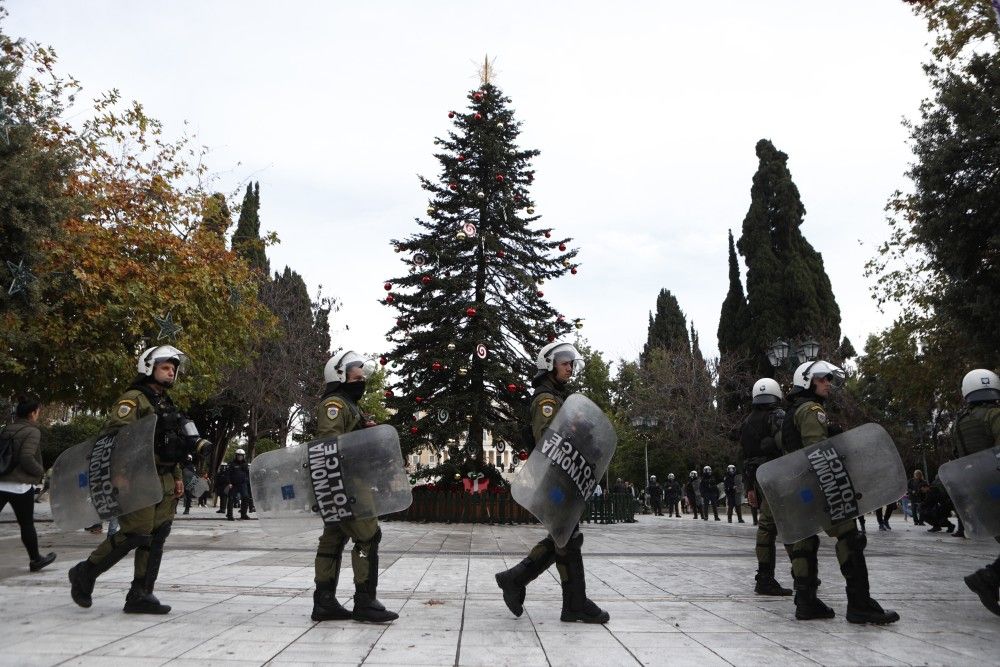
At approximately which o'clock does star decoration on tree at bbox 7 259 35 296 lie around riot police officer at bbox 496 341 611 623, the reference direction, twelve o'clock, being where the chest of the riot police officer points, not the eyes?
The star decoration on tree is roughly at 7 o'clock from the riot police officer.

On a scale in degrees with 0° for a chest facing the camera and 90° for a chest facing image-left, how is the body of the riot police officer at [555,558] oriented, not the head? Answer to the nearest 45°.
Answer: approximately 270°

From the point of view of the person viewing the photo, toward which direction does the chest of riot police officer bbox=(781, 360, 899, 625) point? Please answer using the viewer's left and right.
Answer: facing to the right of the viewer

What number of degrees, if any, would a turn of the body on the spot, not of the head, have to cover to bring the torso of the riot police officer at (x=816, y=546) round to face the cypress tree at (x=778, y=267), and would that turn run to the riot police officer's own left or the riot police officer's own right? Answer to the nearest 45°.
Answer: approximately 90° to the riot police officer's own left

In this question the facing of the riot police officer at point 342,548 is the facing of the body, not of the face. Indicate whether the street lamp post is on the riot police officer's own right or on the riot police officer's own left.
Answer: on the riot police officer's own left

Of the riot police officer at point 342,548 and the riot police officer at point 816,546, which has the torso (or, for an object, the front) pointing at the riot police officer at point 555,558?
the riot police officer at point 342,548

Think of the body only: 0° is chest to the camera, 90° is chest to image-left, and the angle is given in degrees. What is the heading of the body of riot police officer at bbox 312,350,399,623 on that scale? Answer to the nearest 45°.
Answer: approximately 270°

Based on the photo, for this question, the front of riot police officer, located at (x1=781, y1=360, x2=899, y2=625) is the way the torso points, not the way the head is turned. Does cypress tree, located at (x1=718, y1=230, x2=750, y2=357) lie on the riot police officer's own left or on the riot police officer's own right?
on the riot police officer's own left

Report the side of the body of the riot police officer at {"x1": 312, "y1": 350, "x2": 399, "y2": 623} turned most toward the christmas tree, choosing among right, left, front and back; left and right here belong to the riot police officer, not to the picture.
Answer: left

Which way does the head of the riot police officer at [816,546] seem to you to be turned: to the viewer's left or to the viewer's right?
to the viewer's right

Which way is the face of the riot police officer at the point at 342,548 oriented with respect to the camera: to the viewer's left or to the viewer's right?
to the viewer's right
